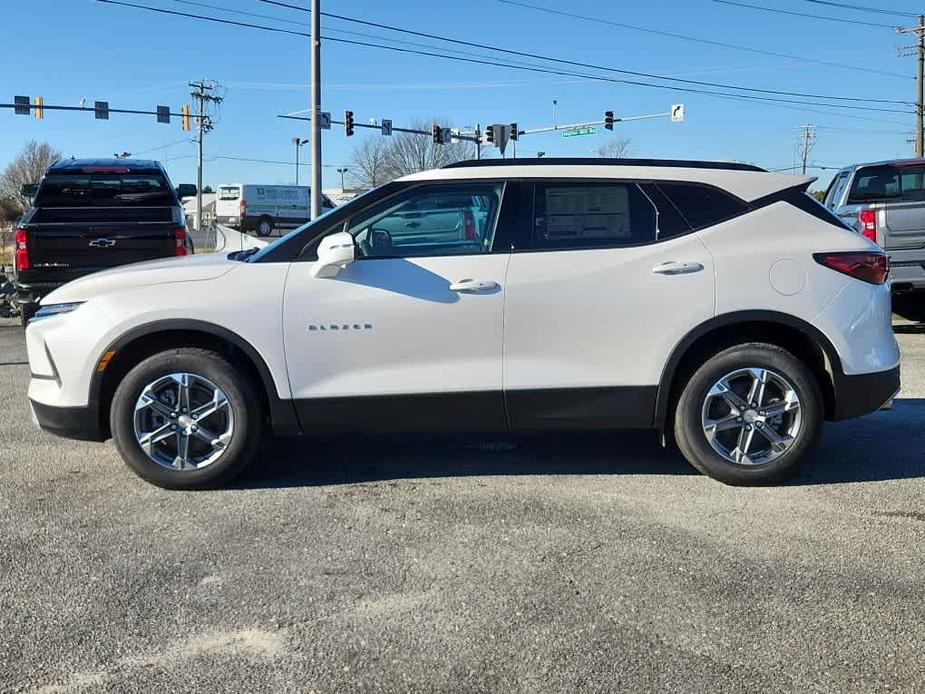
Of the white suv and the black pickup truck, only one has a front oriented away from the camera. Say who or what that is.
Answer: the black pickup truck

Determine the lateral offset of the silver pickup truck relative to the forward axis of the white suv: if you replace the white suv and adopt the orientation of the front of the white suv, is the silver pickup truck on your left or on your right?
on your right

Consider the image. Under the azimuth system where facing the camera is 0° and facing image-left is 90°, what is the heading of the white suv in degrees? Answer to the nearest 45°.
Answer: approximately 90°

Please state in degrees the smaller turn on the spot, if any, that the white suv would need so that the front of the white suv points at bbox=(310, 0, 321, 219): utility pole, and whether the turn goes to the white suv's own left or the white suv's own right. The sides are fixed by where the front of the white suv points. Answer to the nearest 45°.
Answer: approximately 90° to the white suv's own right

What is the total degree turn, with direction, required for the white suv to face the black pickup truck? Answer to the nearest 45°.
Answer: approximately 45° to its right

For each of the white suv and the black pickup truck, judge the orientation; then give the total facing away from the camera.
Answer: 1

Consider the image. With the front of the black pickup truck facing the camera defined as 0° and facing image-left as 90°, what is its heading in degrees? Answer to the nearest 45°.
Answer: approximately 180°

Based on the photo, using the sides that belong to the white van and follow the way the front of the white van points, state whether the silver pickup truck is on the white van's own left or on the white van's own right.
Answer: on the white van's own right

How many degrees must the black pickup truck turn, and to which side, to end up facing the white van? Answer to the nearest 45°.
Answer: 0° — it already faces it

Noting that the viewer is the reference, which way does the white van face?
facing away from the viewer and to the right of the viewer

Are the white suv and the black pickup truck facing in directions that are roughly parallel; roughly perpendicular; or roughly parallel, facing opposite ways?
roughly perpendicular

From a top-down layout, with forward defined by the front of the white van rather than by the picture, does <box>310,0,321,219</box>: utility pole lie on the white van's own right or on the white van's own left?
on the white van's own right
